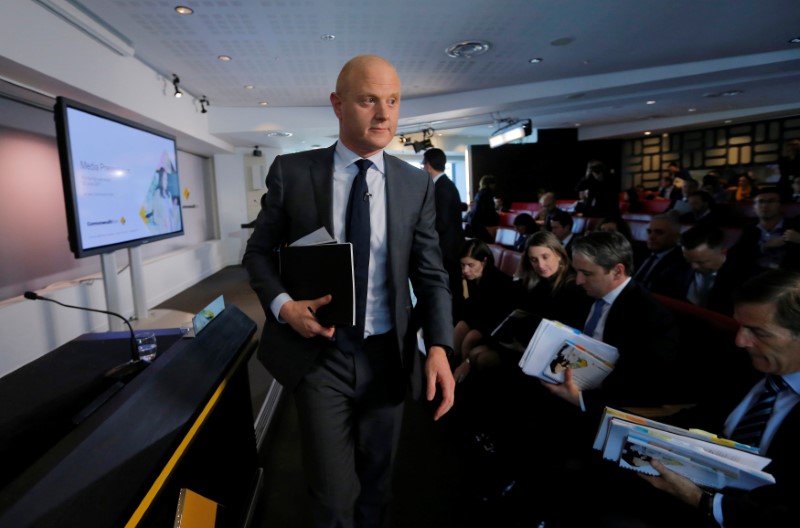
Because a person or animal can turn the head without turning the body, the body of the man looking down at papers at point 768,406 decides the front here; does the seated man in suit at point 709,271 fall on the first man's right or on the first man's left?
on the first man's right

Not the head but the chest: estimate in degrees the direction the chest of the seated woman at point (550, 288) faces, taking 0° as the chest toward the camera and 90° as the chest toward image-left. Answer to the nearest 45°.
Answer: approximately 45°

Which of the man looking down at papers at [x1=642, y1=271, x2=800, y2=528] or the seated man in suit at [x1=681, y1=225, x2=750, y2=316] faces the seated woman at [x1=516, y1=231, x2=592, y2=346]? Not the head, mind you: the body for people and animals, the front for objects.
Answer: the seated man in suit

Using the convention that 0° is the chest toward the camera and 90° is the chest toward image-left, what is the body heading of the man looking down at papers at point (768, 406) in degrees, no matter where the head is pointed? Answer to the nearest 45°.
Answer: approximately 45°

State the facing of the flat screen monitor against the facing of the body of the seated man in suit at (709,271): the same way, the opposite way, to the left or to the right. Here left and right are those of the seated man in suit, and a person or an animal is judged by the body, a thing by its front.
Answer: the opposite way

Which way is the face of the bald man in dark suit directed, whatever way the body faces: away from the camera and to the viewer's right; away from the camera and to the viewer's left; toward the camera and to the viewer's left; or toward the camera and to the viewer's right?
toward the camera and to the viewer's right

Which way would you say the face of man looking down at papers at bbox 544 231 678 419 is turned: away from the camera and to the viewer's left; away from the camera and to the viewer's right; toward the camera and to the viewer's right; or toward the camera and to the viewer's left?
toward the camera and to the viewer's left
